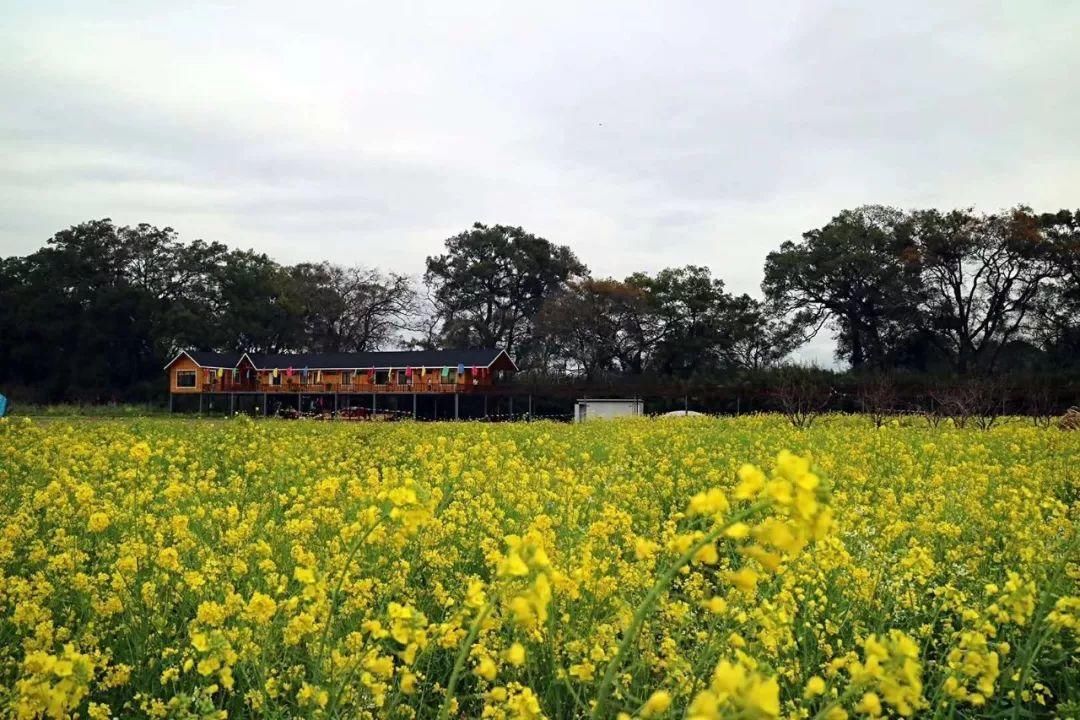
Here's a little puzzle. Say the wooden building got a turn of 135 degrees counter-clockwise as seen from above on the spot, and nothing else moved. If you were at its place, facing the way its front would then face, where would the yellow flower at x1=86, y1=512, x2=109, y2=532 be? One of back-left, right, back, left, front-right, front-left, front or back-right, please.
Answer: back-right

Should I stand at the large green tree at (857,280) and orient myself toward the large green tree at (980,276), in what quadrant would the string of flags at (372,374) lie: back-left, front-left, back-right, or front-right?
back-right

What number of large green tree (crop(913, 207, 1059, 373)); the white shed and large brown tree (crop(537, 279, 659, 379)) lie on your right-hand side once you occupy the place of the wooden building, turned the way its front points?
0

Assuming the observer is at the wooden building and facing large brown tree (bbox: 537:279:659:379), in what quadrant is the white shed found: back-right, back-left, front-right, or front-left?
front-right

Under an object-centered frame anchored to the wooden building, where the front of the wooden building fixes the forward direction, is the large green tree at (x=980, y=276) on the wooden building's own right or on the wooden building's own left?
on the wooden building's own left

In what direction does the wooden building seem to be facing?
toward the camera

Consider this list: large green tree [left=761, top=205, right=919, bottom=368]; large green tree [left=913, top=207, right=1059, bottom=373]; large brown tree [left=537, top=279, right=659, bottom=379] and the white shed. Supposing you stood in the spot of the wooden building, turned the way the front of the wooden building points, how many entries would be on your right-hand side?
0

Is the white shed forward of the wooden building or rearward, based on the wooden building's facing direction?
forward

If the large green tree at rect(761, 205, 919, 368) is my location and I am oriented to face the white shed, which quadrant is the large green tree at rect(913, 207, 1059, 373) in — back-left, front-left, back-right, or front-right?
back-left

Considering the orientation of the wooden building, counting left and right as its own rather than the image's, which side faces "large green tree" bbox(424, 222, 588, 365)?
left

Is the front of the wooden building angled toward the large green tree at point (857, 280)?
no
